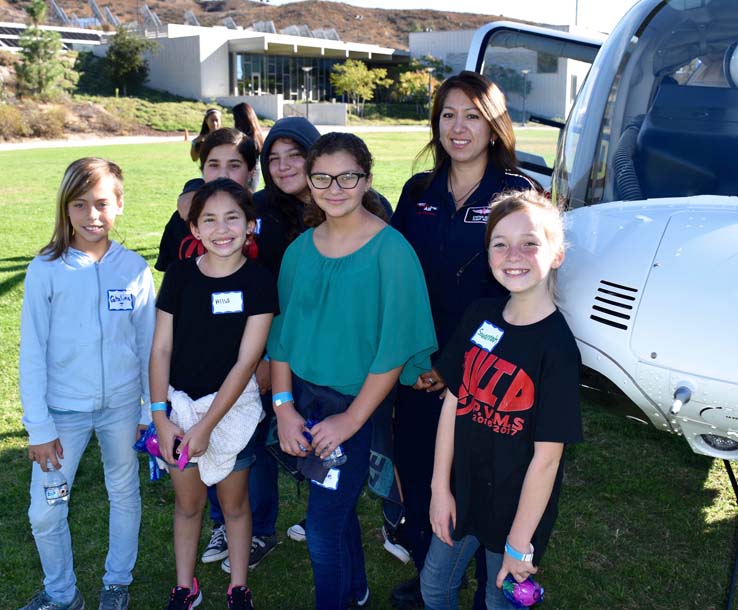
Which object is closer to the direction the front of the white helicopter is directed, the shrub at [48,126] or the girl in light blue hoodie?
the girl in light blue hoodie

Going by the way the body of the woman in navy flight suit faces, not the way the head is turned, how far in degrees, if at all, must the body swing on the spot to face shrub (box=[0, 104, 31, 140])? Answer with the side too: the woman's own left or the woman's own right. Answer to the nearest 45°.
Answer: approximately 135° to the woman's own right

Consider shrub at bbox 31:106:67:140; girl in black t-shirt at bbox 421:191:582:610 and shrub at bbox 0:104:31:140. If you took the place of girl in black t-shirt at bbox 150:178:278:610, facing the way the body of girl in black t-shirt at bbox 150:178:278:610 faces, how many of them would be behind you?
2

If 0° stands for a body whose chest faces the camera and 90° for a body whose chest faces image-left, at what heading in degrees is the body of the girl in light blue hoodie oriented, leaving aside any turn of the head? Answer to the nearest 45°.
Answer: approximately 0°

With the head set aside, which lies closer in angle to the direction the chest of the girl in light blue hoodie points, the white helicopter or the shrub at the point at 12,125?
the white helicopter

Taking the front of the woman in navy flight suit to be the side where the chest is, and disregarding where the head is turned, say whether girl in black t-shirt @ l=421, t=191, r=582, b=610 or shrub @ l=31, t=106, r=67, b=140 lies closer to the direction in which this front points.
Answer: the girl in black t-shirt

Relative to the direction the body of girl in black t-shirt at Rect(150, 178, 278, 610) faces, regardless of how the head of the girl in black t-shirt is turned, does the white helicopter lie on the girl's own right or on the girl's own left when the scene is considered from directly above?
on the girl's own left

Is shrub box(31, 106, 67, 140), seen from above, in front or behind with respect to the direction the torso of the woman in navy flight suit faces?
behind

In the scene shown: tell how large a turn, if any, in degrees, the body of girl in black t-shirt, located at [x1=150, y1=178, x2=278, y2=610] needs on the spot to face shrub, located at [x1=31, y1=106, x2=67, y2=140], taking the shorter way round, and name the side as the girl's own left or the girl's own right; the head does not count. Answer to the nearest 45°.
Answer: approximately 180°
